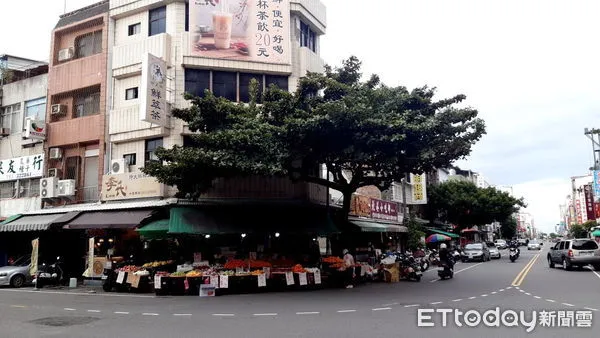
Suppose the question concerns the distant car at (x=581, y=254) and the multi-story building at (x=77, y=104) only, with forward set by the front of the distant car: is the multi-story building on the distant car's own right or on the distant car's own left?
on the distant car's own left

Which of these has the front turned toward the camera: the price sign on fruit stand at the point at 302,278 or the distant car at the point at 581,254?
the price sign on fruit stand

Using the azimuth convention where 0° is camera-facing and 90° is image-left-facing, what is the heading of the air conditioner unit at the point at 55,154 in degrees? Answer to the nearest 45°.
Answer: approximately 45°

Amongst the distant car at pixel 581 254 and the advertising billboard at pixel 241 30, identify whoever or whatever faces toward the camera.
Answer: the advertising billboard

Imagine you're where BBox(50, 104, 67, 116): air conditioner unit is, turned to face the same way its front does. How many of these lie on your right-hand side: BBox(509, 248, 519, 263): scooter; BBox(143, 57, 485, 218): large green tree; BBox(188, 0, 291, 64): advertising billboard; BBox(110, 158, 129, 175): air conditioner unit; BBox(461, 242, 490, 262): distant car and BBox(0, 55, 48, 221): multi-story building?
1

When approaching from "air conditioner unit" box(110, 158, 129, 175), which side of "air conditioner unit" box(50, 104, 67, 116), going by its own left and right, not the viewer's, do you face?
left

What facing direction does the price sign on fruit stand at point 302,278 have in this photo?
toward the camera

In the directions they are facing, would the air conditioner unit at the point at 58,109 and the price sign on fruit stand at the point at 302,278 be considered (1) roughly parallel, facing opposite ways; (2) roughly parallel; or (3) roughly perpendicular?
roughly parallel

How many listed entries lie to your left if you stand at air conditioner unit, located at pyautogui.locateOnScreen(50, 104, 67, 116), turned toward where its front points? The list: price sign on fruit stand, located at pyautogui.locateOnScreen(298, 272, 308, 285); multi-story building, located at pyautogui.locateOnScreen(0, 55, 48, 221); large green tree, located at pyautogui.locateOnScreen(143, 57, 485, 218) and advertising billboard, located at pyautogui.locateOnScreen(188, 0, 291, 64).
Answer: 3

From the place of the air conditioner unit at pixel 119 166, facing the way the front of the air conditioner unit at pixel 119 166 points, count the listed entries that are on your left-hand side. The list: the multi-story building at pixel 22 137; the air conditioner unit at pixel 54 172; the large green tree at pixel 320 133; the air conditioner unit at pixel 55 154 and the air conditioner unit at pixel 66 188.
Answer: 1
